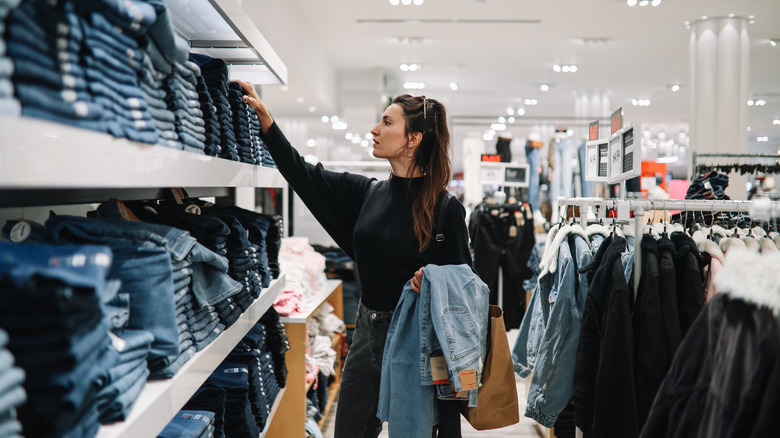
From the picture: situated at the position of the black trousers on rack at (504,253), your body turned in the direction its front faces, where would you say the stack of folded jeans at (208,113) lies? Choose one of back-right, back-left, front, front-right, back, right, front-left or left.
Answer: front

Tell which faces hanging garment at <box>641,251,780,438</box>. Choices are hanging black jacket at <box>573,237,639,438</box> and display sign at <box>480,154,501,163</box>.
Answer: the display sign

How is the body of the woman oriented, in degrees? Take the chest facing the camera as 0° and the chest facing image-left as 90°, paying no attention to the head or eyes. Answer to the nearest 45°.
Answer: approximately 45°

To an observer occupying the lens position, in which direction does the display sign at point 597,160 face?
facing the viewer and to the left of the viewer

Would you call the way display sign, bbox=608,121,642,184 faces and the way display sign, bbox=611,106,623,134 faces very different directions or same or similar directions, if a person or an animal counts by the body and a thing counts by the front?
same or similar directions

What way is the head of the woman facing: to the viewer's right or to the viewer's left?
to the viewer's left

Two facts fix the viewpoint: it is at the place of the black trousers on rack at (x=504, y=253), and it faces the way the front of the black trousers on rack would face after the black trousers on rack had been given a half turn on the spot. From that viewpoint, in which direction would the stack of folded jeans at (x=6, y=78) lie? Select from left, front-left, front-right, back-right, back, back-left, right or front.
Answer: back

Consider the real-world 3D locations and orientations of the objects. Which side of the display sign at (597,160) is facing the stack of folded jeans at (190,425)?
front

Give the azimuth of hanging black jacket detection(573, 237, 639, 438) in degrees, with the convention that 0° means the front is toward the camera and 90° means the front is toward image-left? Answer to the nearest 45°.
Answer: approximately 90°

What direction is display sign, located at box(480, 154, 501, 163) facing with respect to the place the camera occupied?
facing the viewer

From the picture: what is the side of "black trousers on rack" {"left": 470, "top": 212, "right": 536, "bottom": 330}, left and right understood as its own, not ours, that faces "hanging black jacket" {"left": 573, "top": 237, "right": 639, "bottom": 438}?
front

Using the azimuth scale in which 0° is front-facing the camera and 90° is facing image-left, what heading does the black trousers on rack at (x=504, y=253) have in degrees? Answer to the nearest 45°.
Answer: approximately 0°

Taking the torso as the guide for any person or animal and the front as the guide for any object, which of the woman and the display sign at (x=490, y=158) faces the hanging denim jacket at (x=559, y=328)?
the display sign

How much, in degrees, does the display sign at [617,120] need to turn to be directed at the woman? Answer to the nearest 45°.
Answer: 0° — it already faces them

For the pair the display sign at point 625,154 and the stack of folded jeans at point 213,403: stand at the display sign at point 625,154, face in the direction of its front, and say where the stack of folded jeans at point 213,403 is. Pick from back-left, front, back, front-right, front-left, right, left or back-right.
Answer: front

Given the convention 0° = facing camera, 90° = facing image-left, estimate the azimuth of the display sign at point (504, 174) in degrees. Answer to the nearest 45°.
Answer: approximately 0°

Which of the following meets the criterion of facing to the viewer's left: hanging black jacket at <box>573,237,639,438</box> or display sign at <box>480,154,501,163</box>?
the hanging black jacket
